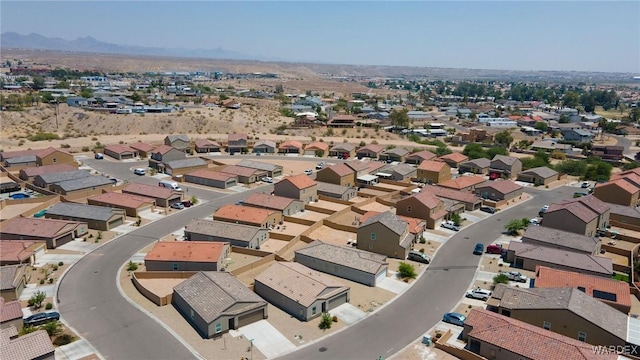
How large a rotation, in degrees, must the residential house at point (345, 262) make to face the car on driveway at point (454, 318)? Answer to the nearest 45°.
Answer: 0° — it already faces it

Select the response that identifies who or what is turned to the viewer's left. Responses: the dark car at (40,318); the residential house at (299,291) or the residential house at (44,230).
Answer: the dark car

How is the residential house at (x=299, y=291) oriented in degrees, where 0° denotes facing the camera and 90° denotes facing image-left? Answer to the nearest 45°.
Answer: approximately 315°

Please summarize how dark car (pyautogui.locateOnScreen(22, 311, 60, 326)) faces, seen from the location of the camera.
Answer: facing to the left of the viewer

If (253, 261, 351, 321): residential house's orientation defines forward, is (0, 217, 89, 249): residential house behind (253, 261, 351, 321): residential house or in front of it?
behind

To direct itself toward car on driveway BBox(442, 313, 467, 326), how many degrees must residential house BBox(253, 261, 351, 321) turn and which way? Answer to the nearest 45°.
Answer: approximately 45° to its left

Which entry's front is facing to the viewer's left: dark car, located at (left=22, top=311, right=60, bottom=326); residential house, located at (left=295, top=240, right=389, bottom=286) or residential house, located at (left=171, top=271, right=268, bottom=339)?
the dark car

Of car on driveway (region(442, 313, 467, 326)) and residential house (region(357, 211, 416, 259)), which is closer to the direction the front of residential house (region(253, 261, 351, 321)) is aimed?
the car on driveway

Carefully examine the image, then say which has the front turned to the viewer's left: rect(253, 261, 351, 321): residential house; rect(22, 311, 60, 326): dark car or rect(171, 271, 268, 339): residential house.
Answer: the dark car
